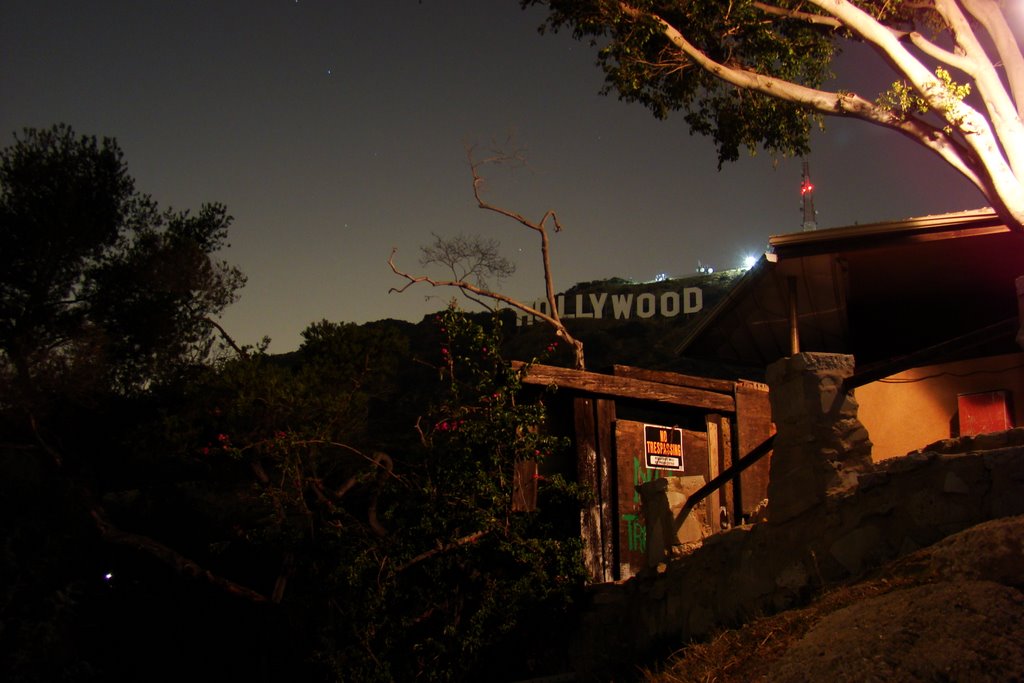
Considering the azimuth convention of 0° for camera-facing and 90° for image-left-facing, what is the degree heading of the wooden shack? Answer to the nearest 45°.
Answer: approximately 0°

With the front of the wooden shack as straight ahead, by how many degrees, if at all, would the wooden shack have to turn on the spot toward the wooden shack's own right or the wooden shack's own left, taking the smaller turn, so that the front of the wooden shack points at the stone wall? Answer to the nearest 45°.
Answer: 0° — it already faces it
